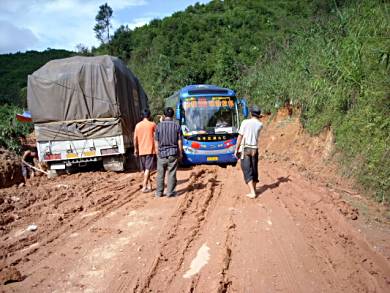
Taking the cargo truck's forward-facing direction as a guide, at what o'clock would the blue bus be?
The blue bus is roughly at 1 o'clock from the cargo truck.

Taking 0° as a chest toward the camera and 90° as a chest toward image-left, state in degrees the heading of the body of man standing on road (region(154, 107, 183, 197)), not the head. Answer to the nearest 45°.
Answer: approximately 180°

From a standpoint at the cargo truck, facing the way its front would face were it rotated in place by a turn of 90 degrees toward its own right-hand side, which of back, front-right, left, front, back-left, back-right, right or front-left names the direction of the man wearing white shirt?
front-right

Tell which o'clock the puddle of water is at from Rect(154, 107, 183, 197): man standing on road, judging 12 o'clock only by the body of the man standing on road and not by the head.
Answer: The puddle of water is roughly at 6 o'clock from the man standing on road.

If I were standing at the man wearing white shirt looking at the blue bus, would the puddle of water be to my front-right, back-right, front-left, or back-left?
back-left

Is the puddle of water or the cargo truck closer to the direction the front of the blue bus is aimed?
the puddle of water

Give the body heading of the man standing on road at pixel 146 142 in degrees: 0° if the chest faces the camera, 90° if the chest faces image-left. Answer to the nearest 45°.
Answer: approximately 180°

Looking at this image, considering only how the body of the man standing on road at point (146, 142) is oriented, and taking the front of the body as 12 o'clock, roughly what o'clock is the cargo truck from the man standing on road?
The cargo truck is roughly at 11 o'clock from the man standing on road.

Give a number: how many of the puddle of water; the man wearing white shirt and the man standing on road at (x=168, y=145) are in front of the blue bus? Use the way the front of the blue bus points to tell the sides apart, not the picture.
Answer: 3

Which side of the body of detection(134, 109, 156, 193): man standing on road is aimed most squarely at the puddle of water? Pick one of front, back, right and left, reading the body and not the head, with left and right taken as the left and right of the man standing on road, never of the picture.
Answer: back

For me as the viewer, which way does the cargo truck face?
facing away from the viewer
